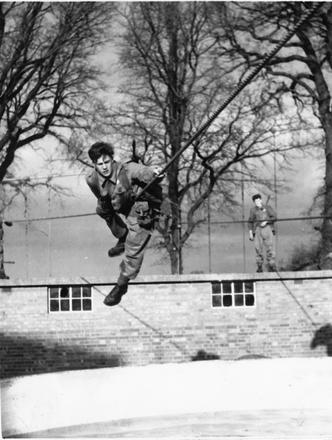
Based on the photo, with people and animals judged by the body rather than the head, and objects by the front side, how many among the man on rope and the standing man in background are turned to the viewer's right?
0

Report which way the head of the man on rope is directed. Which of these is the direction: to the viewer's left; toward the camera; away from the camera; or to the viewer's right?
toward the camera

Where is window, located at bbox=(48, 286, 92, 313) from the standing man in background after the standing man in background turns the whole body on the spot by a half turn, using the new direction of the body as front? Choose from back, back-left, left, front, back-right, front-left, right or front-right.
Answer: left

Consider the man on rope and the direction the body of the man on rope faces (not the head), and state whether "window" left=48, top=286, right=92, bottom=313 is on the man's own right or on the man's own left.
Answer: on the man's own right

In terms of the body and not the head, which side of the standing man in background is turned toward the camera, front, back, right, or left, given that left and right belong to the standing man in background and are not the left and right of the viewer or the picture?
front

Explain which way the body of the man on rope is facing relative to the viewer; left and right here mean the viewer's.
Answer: facing the viewer and to the left of the viewer

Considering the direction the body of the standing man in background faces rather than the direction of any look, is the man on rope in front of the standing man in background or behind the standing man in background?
in front
